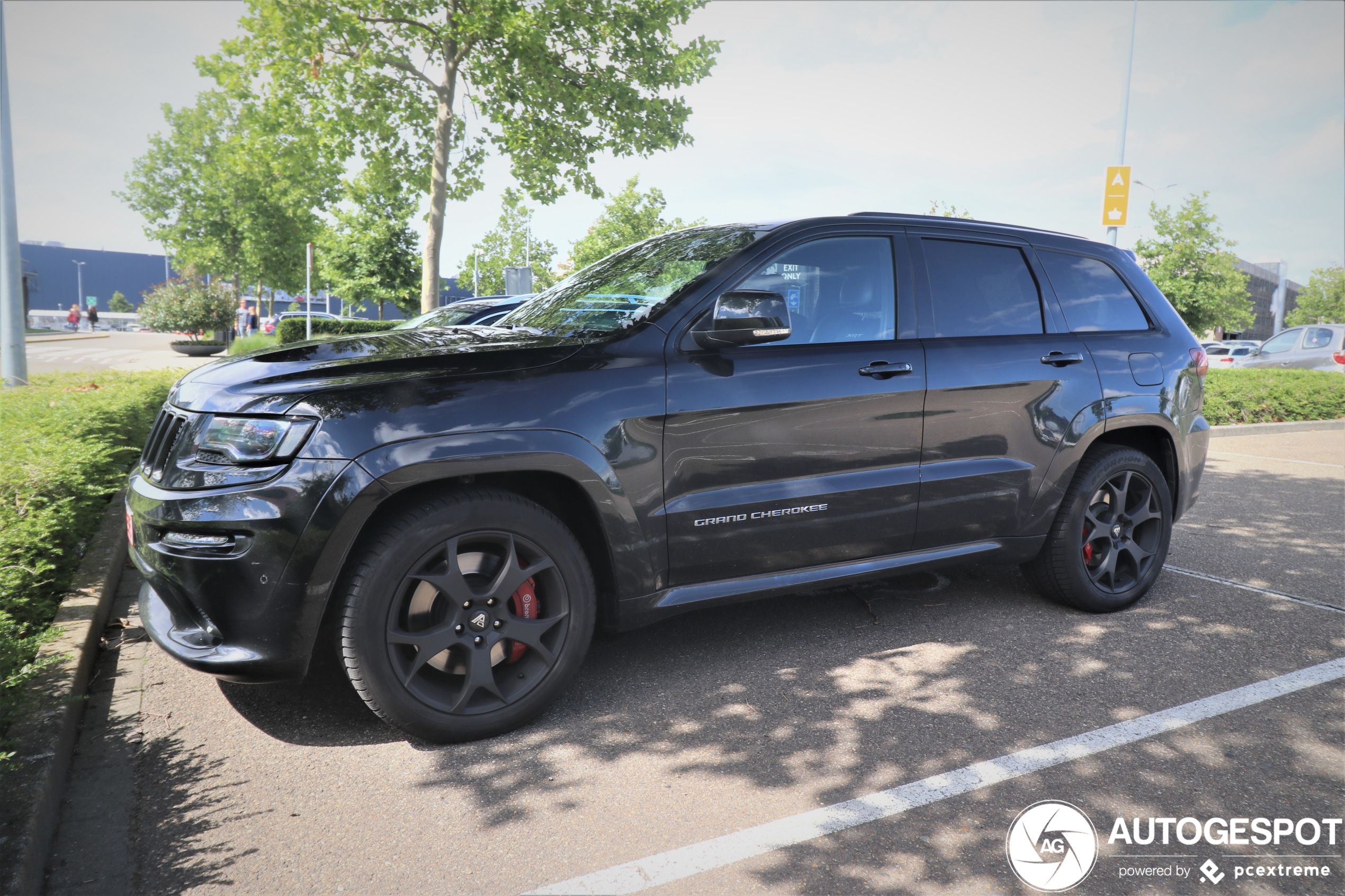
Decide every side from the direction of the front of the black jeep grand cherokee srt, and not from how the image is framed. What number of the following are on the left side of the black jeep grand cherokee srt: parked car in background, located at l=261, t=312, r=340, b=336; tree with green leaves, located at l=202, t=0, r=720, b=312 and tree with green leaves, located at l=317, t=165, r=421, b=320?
0

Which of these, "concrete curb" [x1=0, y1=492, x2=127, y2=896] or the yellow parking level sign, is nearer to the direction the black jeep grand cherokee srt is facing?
the concrete curb

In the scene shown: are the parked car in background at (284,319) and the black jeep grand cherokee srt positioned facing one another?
no

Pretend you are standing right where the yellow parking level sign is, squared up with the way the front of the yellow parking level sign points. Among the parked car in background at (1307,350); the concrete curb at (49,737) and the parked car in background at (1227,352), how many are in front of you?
1

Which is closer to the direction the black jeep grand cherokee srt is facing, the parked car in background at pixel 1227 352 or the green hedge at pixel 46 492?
the green hedge

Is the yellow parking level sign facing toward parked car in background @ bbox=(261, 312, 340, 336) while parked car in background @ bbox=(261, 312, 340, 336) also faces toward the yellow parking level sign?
no

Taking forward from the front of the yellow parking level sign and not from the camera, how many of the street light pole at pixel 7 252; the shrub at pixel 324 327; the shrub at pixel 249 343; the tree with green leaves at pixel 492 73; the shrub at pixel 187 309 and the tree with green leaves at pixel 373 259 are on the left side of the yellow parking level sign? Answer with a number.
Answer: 0

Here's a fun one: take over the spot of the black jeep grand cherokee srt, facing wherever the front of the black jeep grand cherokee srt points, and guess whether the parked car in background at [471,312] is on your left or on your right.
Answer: on your right

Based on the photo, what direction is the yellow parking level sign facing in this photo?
toward the camera

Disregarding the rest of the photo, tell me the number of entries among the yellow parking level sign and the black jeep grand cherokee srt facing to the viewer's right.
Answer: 0

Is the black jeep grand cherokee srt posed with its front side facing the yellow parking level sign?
no

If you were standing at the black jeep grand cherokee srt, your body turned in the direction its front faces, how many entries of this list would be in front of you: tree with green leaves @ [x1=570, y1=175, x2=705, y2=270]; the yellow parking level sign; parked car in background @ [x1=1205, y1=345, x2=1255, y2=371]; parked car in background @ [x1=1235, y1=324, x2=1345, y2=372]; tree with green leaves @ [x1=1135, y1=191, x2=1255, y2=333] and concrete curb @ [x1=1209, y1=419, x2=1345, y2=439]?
0

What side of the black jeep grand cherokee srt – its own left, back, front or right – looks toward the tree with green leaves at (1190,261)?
back

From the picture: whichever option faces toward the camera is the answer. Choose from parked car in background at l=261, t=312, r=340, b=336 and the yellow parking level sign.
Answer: the yellow parking level sign
